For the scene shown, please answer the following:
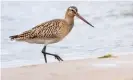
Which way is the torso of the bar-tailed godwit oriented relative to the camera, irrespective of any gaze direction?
to the viewer's right
